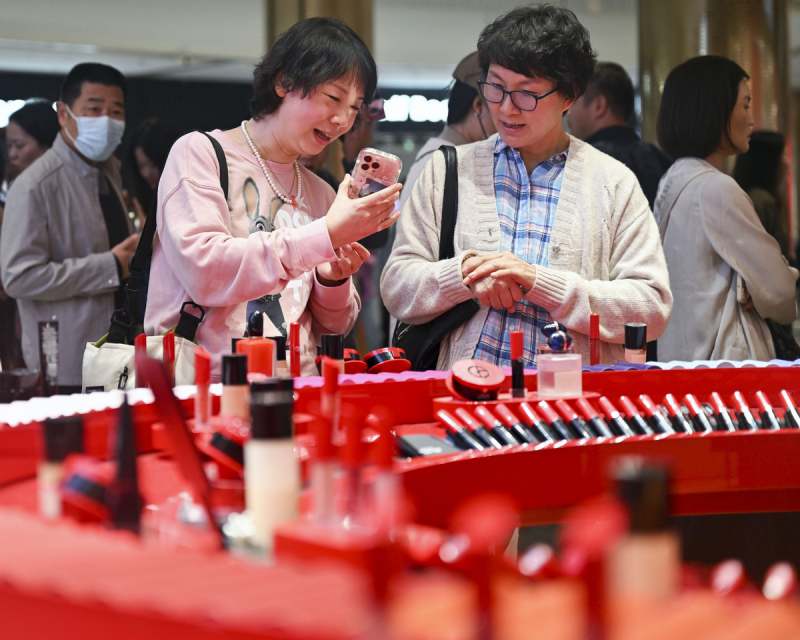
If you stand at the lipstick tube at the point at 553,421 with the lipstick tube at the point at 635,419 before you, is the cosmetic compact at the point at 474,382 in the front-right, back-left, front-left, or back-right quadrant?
back-left

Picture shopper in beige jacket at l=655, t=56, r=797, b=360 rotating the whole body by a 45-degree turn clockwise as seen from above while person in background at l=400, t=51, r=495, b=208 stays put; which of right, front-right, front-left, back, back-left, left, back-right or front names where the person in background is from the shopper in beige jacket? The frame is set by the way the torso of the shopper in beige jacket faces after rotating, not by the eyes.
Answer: back

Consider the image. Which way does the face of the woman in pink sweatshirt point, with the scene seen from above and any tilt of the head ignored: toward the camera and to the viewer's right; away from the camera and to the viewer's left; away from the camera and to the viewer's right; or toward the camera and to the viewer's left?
toward the camera and to the viewer's right

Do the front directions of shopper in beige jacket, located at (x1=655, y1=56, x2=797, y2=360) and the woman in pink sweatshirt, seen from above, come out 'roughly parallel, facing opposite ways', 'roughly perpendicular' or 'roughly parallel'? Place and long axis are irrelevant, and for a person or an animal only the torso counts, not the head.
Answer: roughly perpendicular

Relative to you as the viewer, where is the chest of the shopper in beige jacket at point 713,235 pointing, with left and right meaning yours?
facing away from the viewer and to the right of the viewer

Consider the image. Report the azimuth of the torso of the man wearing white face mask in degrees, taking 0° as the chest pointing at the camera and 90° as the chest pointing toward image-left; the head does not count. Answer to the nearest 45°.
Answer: approximately 315°
